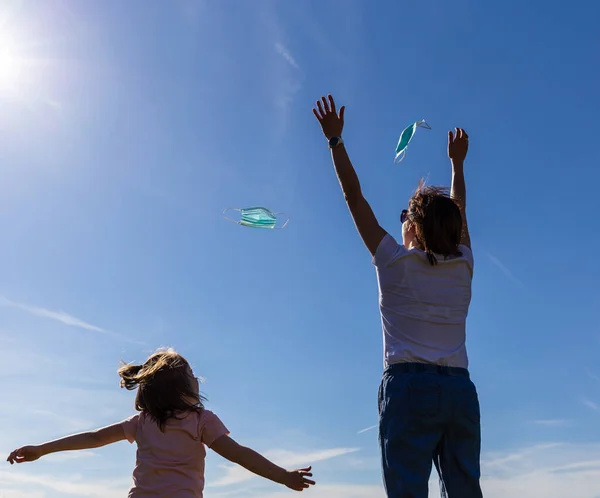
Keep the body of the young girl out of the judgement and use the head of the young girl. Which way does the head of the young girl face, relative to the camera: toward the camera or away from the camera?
away from the camera

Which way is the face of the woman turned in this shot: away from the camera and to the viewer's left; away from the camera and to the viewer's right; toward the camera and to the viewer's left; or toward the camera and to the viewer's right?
away from the camera and to the viewer's left

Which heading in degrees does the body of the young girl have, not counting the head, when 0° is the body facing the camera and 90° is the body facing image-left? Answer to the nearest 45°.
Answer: approximately 180°
